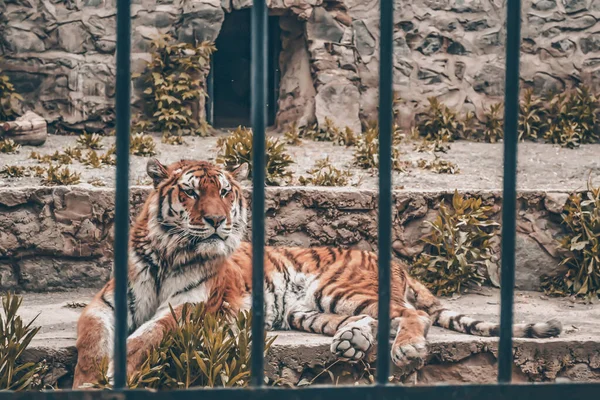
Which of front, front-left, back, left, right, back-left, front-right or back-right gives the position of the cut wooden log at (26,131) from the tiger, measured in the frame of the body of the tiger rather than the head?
right

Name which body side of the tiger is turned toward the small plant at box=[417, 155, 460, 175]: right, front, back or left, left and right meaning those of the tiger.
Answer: back

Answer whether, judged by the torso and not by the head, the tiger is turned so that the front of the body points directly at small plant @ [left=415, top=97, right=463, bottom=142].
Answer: no

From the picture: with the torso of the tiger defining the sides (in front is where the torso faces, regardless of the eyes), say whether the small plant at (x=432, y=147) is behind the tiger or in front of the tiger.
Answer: behind

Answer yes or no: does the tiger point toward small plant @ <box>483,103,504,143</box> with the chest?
no

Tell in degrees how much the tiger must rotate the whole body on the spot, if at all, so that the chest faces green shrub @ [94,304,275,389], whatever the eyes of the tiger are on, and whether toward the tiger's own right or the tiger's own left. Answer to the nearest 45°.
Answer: approximately 45° to the tiger's own left

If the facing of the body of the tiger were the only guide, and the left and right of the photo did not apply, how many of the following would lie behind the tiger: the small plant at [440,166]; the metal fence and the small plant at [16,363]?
1

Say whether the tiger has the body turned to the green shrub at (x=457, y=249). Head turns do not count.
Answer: no

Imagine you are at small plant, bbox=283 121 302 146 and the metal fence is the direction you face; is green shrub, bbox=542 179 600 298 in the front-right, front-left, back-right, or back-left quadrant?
front-left

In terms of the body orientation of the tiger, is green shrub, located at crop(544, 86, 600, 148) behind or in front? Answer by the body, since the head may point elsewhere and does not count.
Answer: behind

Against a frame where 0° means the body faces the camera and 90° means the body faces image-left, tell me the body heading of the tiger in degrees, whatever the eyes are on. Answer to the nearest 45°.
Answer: approximately 45°

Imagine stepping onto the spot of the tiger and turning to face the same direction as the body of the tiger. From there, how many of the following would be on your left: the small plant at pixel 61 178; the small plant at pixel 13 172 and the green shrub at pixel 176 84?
0

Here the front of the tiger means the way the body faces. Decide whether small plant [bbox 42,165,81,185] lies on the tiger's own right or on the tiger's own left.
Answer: on the tiger's own right

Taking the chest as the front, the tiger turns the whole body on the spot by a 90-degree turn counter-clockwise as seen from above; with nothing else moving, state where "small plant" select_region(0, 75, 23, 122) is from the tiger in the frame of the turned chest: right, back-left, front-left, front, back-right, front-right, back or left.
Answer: back

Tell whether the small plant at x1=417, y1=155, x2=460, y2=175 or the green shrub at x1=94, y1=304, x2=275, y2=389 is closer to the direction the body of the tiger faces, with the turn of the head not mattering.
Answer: the green shrub
